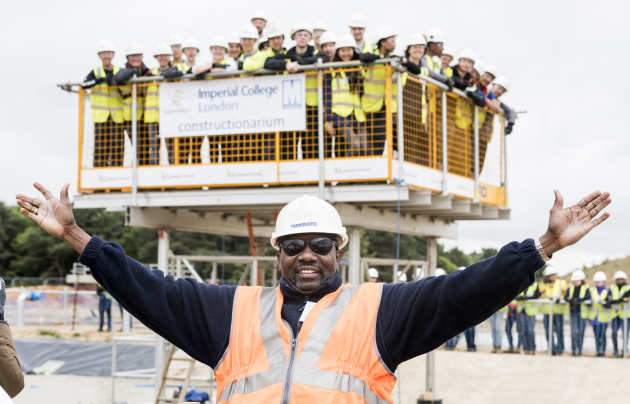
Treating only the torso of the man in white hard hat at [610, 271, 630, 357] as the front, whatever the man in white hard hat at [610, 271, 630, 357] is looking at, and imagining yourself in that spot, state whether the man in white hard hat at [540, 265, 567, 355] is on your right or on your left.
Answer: on your right

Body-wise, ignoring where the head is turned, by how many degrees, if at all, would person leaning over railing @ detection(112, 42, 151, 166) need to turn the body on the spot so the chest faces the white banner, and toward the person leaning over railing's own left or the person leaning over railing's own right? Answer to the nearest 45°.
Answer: approximately 45° to the person leaning over railing's own left

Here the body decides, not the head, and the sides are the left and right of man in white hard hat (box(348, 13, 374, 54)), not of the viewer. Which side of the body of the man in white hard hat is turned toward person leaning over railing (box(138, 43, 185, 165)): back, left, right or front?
right

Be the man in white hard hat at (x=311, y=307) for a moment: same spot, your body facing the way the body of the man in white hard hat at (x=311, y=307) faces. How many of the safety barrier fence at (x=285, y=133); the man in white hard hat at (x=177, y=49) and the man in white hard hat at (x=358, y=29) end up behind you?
3

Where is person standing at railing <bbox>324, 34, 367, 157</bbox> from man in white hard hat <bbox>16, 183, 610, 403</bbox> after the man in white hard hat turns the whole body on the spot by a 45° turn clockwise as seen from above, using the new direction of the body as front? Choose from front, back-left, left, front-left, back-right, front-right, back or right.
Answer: back-right

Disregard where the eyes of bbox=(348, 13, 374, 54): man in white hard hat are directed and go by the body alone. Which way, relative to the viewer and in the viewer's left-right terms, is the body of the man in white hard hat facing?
facing the viewer

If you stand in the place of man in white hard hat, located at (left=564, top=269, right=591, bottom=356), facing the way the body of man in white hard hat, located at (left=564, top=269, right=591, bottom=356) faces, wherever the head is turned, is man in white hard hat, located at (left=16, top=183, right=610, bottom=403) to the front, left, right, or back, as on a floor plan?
front

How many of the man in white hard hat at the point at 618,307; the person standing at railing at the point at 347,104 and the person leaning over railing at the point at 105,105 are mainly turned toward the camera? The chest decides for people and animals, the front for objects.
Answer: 3

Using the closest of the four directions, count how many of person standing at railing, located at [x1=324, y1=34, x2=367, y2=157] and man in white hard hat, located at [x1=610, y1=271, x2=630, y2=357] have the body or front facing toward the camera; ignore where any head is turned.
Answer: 2

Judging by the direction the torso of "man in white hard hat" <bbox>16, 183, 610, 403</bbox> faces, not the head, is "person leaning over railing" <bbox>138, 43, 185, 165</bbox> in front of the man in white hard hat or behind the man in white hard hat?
behind

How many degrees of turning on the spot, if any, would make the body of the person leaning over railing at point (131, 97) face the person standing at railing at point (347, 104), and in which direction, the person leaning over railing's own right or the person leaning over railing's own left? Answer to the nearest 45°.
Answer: approximately 45° to the person leaning over railing's own left

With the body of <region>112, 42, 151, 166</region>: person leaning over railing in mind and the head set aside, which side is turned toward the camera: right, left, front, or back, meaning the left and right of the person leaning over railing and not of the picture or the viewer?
front

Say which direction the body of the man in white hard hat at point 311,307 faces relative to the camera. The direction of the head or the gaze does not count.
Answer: toward the camera

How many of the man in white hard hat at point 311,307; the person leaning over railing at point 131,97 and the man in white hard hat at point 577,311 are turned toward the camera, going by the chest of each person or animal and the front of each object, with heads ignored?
3
